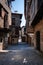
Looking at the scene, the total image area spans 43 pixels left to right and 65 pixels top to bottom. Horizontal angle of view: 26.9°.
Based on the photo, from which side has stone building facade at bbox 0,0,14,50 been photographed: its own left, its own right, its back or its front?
right
